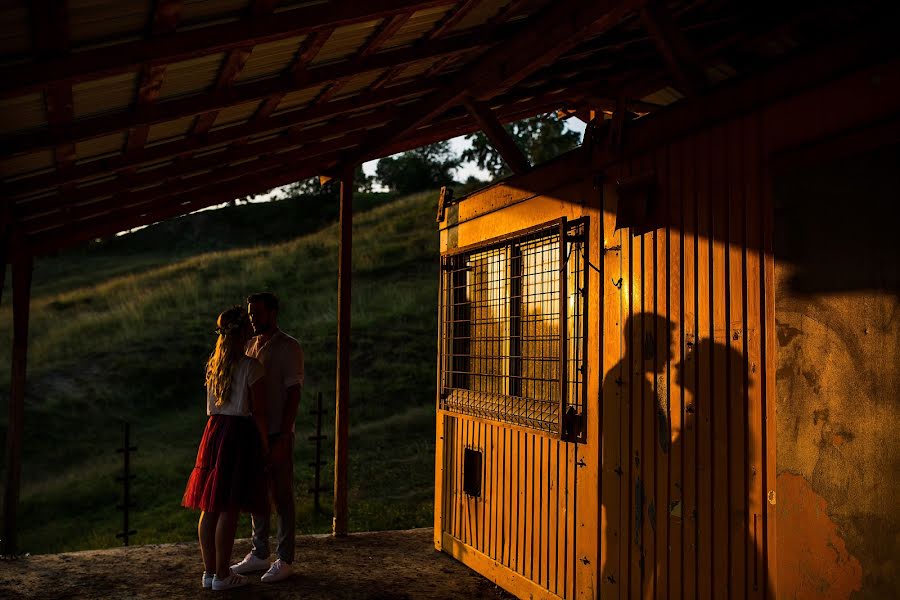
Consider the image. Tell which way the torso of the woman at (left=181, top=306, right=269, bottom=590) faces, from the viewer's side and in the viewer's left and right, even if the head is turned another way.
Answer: facing away from the viewer and to the right of the viewer

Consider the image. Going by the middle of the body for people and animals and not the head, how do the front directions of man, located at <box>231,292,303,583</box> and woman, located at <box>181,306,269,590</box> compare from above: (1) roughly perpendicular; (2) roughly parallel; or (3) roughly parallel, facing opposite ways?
roughly parallel, facing opposite ways

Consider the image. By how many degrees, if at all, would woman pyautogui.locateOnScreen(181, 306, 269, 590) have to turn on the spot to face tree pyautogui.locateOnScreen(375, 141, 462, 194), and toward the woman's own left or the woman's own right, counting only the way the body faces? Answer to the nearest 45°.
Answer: approximately 45° to the woman's own left

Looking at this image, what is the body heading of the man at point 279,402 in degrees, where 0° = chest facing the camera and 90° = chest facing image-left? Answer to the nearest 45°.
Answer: approximately 45°

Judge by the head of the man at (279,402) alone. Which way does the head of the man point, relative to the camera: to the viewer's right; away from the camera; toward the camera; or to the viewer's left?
to the viewer's left

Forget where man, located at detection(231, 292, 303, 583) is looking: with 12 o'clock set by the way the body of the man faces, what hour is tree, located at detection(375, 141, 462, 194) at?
The tree is roughly at 5 o'clock from the man.

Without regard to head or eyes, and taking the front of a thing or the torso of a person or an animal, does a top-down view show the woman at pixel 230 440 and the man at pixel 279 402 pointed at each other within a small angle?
yes
